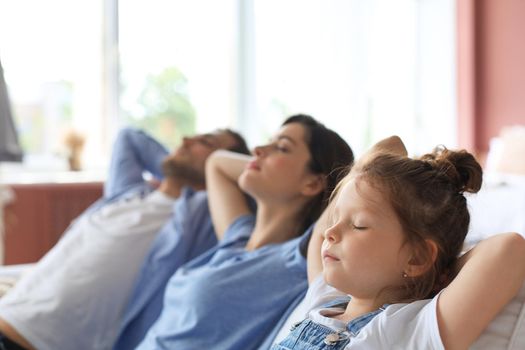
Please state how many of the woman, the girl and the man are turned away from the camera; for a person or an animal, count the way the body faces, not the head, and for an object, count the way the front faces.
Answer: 0

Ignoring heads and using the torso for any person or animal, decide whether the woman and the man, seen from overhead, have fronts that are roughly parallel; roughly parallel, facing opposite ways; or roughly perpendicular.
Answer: roughly parallel

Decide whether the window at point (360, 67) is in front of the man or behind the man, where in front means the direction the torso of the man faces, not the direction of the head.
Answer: behind

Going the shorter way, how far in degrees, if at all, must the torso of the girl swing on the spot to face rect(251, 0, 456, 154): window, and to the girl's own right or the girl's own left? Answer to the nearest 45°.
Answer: approximately 135° to the girl's own right

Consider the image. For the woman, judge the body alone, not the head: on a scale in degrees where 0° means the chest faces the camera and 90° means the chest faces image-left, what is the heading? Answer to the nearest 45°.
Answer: approximately 45°

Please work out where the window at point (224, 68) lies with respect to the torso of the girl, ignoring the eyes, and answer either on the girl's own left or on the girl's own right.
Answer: on the girl's own right

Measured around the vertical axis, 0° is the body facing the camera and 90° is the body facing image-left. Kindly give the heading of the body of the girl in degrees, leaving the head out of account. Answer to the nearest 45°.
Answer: approximately 45°

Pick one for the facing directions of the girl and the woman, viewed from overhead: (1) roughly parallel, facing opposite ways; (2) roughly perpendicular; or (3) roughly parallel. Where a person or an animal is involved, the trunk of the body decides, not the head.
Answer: roughly parallel

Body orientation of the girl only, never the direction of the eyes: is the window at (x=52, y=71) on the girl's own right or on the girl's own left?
on the girl's own right

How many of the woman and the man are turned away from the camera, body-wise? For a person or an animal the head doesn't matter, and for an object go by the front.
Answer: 0
